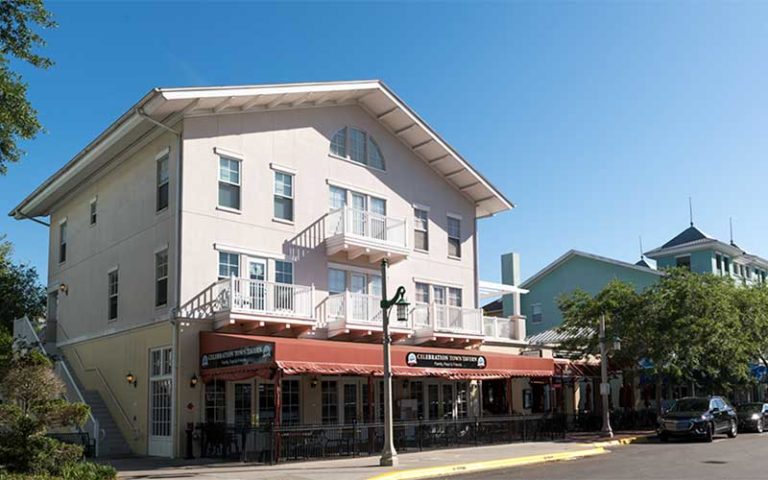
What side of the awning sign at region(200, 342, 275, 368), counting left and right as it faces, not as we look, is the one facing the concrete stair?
right

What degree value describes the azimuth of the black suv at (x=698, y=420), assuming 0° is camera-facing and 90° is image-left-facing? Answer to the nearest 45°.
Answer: approximately 45°

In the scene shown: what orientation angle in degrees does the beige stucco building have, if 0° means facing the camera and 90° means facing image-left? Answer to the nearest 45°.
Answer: approximately 315°

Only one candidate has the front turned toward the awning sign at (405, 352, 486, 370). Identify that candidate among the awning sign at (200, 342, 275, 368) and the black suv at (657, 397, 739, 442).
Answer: the black suv

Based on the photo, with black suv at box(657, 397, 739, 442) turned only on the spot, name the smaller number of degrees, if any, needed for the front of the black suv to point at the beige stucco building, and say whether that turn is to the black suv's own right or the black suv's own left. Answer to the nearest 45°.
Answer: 0° — it already faces it

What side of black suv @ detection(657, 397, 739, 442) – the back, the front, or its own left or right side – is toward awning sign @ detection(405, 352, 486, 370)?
front

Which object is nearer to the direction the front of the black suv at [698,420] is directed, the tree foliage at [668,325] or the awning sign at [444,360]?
the awning sign

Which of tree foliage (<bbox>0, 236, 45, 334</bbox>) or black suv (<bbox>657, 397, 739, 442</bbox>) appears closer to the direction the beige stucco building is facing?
the black suv

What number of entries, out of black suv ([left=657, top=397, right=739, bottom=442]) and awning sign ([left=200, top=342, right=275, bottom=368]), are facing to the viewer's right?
0

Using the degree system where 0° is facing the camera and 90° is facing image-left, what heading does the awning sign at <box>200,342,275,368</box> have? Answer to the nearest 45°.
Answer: approximately 45°
